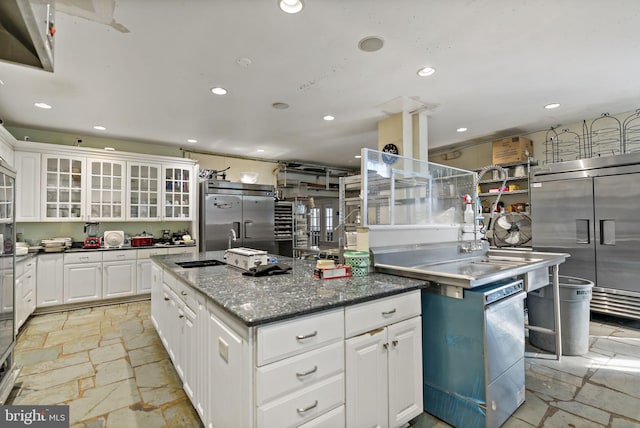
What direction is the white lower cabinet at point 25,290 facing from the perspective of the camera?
to the viewer's right

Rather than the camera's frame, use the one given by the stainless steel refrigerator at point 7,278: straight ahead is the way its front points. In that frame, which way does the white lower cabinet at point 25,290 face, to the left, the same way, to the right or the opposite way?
the same way

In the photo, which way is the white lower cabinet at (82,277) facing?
toward the camera

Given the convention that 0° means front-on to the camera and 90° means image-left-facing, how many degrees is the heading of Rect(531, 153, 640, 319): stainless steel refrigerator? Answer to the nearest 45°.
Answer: approximately 45°

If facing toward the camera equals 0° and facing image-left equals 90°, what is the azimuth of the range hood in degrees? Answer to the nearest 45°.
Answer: approximately 270°

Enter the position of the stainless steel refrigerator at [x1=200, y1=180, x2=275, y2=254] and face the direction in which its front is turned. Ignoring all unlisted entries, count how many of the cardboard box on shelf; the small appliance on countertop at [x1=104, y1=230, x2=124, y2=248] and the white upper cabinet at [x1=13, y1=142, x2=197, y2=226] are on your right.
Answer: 2

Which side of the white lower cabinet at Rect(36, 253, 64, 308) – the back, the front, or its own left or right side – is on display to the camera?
front

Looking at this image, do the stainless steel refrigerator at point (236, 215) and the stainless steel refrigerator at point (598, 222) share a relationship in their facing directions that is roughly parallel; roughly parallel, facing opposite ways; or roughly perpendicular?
roughly perpendicular

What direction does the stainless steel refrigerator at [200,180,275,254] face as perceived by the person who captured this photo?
facing the viewer

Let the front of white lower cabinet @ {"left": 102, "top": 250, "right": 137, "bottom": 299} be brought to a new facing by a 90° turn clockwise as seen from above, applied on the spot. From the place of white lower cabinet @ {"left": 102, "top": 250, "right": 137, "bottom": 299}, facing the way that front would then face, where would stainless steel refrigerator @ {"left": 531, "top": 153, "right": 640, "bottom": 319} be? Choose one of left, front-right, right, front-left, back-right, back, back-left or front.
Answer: back-left

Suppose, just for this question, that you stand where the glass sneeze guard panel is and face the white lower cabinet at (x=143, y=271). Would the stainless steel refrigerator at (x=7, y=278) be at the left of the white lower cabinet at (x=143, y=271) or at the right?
left

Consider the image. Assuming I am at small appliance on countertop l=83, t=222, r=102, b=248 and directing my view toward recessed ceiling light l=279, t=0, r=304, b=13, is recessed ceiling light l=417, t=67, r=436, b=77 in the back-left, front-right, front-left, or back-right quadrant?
front-left

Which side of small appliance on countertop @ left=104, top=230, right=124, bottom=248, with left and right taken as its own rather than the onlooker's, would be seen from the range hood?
front

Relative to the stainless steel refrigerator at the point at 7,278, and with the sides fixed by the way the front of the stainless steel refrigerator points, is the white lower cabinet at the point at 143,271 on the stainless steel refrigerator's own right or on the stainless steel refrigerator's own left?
on the stainless steel refrigerator's own left

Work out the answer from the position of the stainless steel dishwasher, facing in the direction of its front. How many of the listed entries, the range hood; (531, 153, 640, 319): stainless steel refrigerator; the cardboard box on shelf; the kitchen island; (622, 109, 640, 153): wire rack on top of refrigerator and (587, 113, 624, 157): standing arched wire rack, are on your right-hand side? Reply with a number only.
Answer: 2

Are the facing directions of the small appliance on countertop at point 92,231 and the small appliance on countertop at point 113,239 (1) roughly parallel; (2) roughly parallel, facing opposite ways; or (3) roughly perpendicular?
roughly parallel

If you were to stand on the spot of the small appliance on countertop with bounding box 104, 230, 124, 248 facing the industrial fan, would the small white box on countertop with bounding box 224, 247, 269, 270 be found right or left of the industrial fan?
right

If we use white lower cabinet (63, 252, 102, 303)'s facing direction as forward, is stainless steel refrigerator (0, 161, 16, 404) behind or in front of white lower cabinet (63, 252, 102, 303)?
in front
